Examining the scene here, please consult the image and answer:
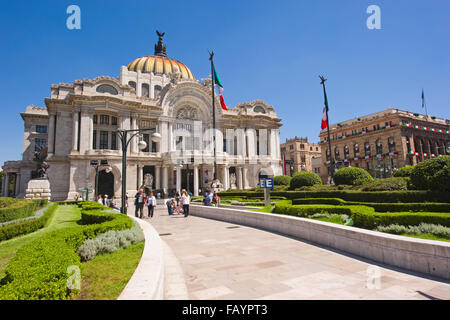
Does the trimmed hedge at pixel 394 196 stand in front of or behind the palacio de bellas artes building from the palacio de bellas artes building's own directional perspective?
in front

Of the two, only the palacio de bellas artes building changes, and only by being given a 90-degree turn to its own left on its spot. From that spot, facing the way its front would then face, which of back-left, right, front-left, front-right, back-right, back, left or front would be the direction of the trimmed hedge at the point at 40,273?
back-right

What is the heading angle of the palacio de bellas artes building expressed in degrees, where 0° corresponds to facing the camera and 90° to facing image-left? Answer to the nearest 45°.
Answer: approximately 315°

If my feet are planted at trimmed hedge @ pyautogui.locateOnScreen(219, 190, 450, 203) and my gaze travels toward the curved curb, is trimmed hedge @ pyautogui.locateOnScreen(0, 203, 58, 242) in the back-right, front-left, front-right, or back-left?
front-right

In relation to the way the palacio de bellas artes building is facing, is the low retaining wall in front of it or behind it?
in front

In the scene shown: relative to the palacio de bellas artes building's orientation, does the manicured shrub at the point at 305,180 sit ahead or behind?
ahead

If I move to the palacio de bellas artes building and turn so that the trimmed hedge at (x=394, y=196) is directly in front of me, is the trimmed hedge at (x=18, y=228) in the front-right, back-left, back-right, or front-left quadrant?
front-right

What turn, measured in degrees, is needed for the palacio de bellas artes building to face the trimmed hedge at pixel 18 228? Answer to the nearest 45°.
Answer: approximately 45° to its right

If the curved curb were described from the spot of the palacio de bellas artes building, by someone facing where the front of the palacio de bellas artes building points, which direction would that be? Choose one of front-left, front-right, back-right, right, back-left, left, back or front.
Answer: front-right
